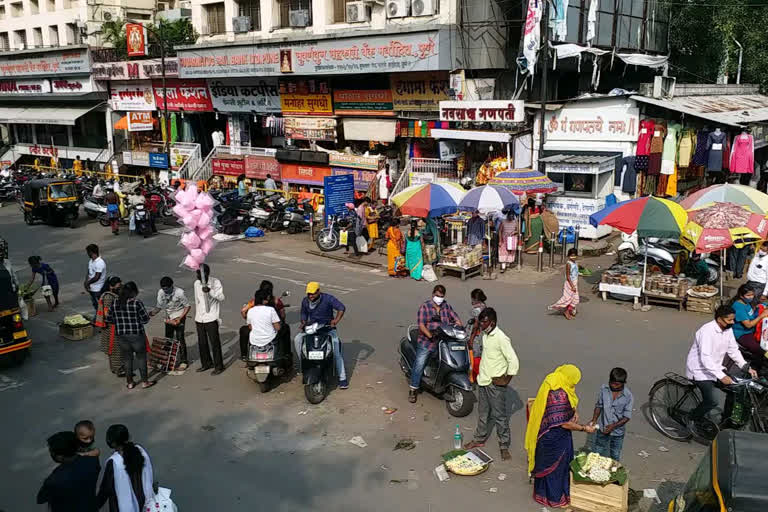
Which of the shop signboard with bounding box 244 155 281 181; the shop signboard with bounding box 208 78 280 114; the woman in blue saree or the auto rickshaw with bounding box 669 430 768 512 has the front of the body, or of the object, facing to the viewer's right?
the woman in blue saree

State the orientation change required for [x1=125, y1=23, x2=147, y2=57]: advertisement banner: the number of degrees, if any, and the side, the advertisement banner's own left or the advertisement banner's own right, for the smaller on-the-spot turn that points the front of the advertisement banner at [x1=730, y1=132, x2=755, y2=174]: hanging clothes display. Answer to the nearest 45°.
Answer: approximately 45° to the advertisement banner's own left

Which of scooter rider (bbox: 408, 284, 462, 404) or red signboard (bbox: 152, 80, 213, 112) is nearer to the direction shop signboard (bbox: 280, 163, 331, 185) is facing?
the scooter rider

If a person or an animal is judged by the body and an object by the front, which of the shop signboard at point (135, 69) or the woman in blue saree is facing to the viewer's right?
the woman in blue saree

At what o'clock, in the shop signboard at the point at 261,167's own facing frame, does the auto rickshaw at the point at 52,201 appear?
The auto rickshaw is roughly at 2 o'clock from the shop signboard.

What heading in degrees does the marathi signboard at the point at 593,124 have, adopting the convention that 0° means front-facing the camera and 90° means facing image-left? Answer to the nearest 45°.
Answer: approximately 0°

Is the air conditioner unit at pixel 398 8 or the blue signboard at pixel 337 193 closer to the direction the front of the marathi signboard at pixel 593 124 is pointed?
the blue signboard

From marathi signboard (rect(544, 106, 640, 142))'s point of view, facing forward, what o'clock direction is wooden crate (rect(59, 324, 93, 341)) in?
The wooden crate is roughly at 1 o'clock from the marathi signboard.

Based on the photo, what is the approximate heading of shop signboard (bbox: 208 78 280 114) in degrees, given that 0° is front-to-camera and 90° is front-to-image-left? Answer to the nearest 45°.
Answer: approximately 0°

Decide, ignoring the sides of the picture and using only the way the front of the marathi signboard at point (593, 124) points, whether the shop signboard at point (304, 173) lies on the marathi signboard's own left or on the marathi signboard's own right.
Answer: on the marathi signboard's own right

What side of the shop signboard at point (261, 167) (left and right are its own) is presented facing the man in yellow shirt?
front

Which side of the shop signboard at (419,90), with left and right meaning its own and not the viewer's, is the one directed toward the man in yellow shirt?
front

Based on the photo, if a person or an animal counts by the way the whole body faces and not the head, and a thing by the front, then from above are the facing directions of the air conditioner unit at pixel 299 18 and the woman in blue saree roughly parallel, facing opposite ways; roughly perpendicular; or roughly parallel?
roughly perpendicular
